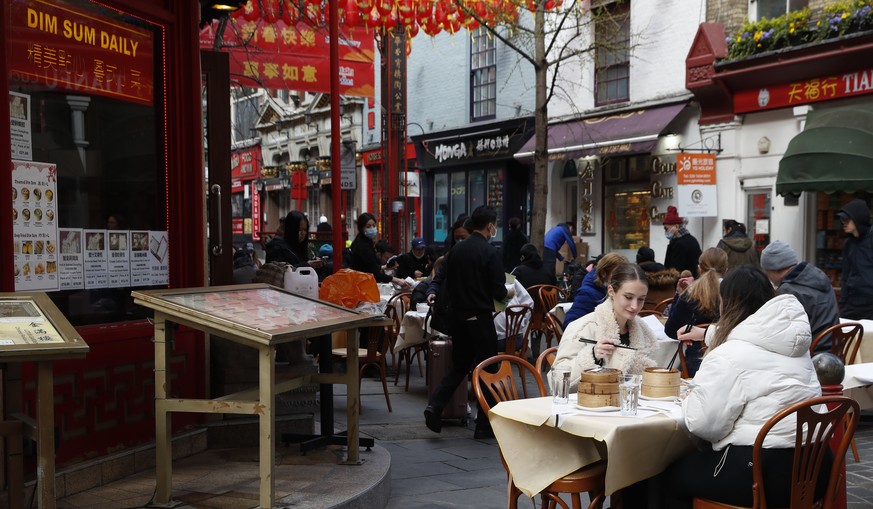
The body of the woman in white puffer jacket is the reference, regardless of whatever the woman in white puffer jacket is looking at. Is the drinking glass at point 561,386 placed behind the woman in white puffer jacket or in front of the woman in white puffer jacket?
in front

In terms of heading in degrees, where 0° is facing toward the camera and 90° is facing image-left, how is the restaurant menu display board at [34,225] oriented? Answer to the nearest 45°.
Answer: approximately 315°

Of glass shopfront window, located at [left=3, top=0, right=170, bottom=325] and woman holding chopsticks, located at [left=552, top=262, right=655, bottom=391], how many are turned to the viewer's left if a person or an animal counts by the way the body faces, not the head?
0

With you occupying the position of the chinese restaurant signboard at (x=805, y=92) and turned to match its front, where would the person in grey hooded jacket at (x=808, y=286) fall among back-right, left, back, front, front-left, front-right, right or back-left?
front-left

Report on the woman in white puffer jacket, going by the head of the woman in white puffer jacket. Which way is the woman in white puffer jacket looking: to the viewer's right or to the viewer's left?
to the viewer's left

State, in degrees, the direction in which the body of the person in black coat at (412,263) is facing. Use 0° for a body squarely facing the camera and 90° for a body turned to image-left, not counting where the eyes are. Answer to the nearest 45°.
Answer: approximately 315°

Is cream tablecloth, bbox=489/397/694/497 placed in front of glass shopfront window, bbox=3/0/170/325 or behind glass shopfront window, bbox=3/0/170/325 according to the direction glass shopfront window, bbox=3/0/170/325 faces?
in front

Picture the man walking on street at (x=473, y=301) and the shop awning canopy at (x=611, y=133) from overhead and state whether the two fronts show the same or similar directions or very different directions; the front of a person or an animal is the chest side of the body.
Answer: very different directions

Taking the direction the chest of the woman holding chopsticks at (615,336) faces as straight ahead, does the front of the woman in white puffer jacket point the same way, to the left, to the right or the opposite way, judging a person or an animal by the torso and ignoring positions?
the opposite way

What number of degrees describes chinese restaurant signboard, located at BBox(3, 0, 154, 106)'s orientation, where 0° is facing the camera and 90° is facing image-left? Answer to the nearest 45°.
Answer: approximately 315°

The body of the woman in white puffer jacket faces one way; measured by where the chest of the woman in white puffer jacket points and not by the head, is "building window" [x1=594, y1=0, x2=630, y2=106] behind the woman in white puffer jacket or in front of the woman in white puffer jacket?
in front

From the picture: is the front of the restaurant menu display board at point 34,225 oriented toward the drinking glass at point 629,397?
yes

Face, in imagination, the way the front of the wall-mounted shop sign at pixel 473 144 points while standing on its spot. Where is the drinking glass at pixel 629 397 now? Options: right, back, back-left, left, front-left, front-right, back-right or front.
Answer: front-left
